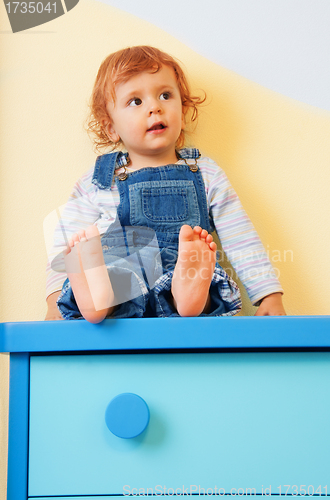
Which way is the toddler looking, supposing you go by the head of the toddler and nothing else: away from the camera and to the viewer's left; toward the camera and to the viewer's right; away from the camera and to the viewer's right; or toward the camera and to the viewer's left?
toward the camera and to the viewer's right

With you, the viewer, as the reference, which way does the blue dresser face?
facing the viewer

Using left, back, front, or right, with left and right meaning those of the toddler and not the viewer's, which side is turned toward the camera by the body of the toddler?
front
